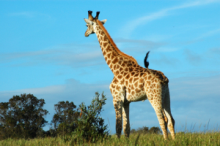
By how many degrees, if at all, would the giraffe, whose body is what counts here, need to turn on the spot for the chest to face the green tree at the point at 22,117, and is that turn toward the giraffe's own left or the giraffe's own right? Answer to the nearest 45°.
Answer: approximately 45° to the giraffe's own right

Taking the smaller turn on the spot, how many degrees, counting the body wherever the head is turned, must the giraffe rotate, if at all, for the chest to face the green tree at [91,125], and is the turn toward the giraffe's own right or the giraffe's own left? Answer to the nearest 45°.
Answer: approximately 45° to the giraffe's own left

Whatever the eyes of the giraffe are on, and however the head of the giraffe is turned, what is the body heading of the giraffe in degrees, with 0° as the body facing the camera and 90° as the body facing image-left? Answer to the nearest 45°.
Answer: approximately 90°
